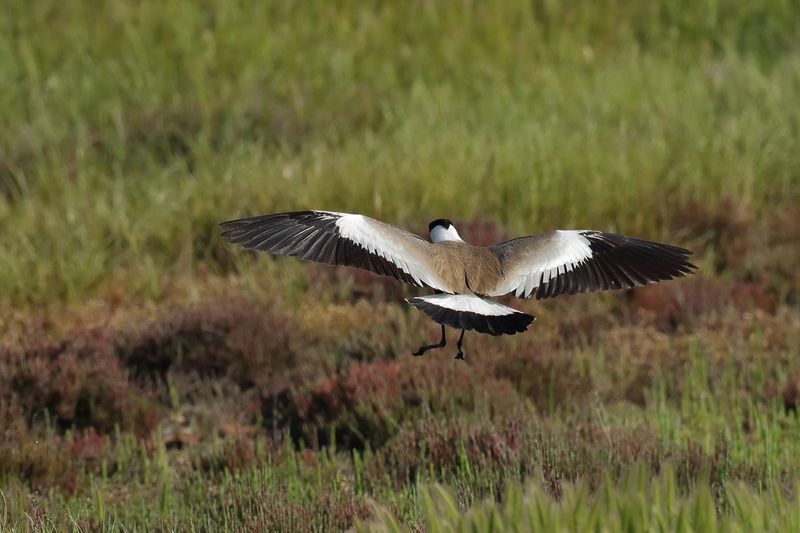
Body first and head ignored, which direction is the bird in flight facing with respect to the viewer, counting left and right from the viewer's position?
facing away from the viewer
